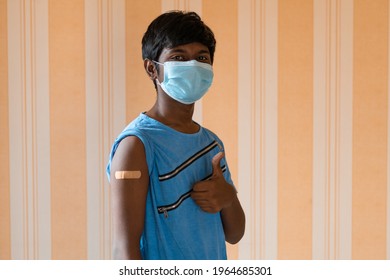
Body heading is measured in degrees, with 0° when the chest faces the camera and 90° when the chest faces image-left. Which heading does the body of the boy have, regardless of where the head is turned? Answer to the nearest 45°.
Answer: approximately 315°
